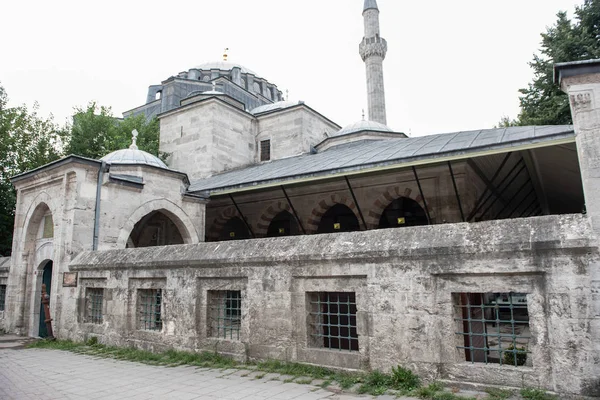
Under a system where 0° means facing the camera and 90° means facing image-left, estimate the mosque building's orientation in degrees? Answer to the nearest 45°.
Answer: approximately 45°

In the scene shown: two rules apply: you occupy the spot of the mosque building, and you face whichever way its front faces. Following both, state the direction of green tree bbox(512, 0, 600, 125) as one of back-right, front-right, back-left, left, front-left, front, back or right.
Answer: back

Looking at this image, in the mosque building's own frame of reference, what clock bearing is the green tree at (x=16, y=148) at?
The green tree is roughly at 3 o'clock from the mosque building.

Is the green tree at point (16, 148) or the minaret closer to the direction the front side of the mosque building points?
the green tree

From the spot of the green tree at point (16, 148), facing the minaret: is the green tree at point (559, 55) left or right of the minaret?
right
